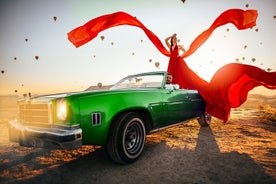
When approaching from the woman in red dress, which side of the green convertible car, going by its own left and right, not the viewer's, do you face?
back

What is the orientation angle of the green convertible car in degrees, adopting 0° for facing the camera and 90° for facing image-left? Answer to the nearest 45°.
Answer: approximately 45°
